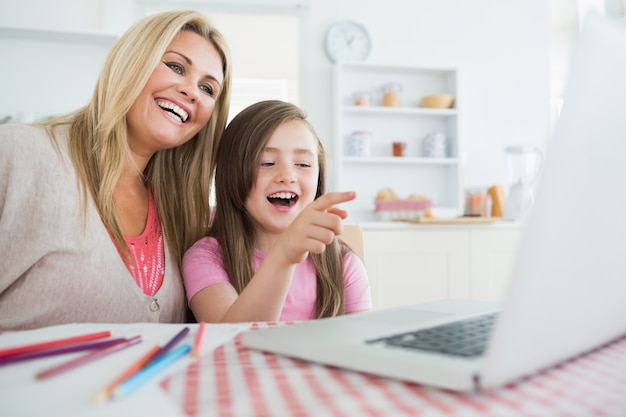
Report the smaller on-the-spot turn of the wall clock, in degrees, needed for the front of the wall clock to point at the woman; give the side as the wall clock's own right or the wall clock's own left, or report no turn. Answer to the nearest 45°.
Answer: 0° — it already faces them

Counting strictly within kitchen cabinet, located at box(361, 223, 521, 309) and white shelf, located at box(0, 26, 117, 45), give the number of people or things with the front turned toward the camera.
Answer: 2

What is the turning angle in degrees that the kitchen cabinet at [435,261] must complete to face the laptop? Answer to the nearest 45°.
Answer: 0° — it already faces it

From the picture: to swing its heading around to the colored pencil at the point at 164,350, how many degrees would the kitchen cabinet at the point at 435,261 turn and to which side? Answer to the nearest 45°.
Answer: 0° — it already faces it

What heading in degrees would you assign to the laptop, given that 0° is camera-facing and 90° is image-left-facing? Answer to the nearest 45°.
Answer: approximately 135°

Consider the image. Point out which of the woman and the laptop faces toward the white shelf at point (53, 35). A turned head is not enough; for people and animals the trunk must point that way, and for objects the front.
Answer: the laptop

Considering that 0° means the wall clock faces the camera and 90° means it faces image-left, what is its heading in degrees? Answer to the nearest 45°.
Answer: approximately 0°

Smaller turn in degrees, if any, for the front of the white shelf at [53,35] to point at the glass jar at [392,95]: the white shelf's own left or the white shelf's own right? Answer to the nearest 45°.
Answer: approximately 90° to the white shelf's own left
